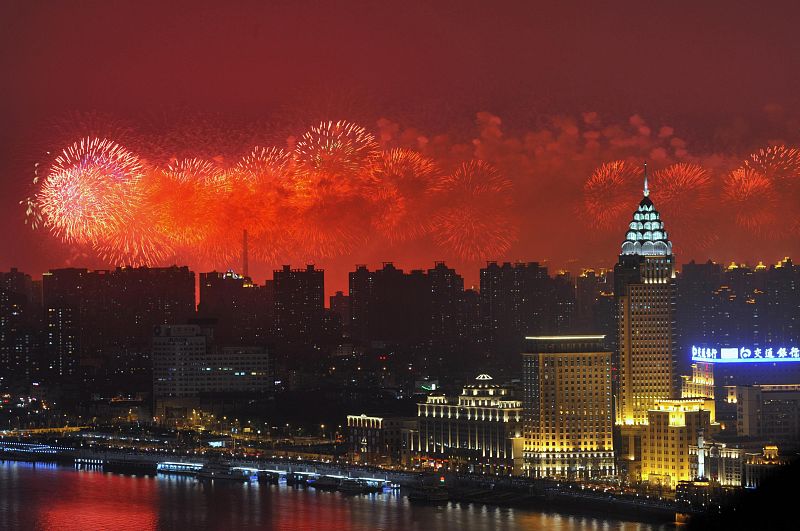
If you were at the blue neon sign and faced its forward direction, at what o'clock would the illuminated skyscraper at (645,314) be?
The illuminated skyscraper is roughly at 2 o'clock from the blue neon sign.

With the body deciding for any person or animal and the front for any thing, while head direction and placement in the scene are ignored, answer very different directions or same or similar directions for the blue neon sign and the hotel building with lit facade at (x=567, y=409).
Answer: same or similar directions

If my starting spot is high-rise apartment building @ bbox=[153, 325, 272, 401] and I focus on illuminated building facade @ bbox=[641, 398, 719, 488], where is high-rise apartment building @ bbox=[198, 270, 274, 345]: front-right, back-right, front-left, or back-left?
back-left

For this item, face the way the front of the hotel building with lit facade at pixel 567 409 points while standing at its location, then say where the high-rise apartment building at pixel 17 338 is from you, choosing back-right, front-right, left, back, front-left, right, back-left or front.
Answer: back-right

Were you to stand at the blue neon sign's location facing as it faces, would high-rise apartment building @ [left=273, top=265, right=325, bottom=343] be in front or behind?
behind

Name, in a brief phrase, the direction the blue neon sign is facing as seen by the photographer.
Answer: facing the viewer

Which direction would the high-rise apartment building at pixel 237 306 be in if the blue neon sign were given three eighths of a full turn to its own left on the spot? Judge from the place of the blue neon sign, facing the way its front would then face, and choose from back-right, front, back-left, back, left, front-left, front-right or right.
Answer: left

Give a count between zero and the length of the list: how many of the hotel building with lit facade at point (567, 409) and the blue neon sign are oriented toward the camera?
2

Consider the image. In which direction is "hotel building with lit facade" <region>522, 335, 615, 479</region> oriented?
toward the camera

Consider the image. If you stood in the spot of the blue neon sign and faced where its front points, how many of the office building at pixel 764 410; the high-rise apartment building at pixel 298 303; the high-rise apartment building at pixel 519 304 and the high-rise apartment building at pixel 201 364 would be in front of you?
1

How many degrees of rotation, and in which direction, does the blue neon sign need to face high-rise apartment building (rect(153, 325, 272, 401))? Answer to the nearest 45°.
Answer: approximately 135° to its right

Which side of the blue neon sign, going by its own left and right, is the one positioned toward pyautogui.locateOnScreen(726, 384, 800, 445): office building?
front

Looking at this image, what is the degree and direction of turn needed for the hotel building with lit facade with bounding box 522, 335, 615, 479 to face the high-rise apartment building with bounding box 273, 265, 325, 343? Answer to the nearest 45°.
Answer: approximately 180°
